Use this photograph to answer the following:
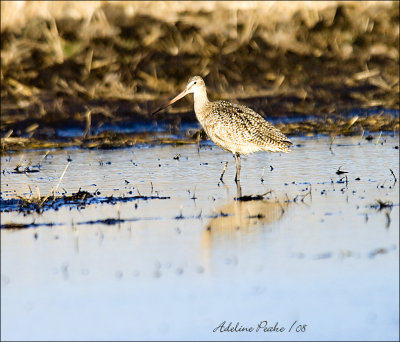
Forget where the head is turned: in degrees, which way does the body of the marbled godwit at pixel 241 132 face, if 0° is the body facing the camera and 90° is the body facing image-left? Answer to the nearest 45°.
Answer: approximately 90°
